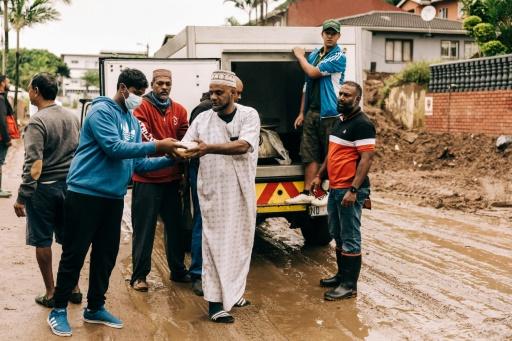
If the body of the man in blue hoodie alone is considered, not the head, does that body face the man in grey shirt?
no

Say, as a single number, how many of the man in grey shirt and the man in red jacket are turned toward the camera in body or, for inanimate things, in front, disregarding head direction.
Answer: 1

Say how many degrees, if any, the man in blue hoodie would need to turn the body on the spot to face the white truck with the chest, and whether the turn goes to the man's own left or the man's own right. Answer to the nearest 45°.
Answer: approximately 90° to the man's own left

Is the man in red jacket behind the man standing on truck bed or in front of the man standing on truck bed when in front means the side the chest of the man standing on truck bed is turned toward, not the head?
in front

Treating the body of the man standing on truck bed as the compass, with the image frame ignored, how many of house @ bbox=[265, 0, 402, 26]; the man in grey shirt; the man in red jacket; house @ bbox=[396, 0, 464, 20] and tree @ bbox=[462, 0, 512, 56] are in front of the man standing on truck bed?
2

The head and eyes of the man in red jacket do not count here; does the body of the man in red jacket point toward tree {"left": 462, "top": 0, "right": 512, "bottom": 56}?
no

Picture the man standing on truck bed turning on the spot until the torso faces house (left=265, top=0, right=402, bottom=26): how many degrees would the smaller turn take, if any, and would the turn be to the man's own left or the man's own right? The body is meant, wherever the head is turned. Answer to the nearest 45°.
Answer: approximately 135° to the man's own right

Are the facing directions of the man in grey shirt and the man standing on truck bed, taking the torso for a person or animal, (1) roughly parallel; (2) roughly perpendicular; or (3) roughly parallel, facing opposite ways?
roughly perpendicular

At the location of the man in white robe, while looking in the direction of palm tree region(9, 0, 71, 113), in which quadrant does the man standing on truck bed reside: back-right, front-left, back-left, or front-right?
front-right

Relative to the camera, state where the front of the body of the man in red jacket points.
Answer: toward the camera

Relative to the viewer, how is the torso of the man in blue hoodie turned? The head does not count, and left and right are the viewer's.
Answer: facing the viewer and to the right of the viewer

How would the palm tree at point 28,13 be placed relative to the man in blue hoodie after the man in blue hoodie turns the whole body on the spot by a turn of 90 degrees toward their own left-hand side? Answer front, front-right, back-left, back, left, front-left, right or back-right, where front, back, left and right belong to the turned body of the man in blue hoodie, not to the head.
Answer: front-left

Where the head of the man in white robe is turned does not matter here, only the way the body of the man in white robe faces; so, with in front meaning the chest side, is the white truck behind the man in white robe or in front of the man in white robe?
behind

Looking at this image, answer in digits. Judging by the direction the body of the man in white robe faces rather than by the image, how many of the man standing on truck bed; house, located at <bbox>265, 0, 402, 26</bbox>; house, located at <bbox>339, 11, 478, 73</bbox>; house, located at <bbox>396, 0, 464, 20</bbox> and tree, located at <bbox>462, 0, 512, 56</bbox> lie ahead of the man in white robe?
0

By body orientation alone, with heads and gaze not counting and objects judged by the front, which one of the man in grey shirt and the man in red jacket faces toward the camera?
the man in red jacket
